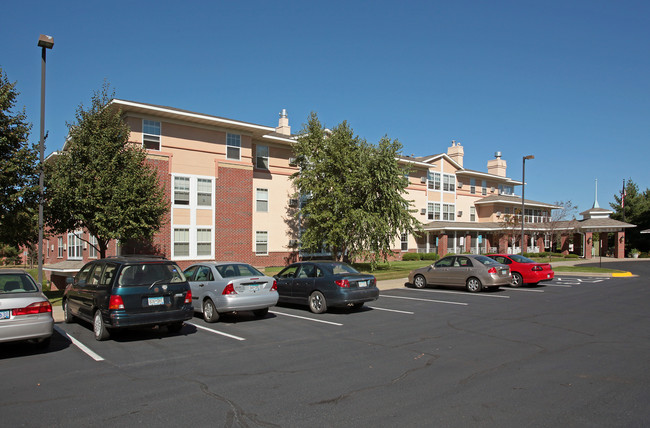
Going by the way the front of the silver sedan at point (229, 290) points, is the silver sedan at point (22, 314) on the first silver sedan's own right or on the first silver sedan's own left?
on the first silver sedan's own left

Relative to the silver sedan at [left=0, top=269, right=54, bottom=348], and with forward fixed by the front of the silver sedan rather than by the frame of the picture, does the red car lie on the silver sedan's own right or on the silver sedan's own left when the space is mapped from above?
on the silver sedan's own right

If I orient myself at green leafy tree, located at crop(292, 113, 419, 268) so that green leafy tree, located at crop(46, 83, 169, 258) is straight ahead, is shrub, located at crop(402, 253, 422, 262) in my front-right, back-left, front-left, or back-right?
back-right

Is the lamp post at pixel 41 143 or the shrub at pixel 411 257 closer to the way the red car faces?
the shrub

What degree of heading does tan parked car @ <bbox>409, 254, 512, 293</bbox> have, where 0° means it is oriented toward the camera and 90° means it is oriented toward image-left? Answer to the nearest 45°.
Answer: approximately 135°

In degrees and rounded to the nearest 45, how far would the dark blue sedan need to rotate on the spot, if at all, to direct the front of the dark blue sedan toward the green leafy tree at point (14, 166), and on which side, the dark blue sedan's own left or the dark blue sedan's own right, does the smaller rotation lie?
approximately 45° to the dark blue sedan's own left

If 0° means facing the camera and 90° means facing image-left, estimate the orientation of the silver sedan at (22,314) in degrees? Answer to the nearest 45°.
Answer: approximately 180°

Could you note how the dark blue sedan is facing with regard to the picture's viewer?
facing away from the viewer and to the left of the viewer

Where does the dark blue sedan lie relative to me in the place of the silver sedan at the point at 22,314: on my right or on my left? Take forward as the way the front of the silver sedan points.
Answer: on my right

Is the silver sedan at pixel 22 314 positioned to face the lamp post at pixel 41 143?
yes
